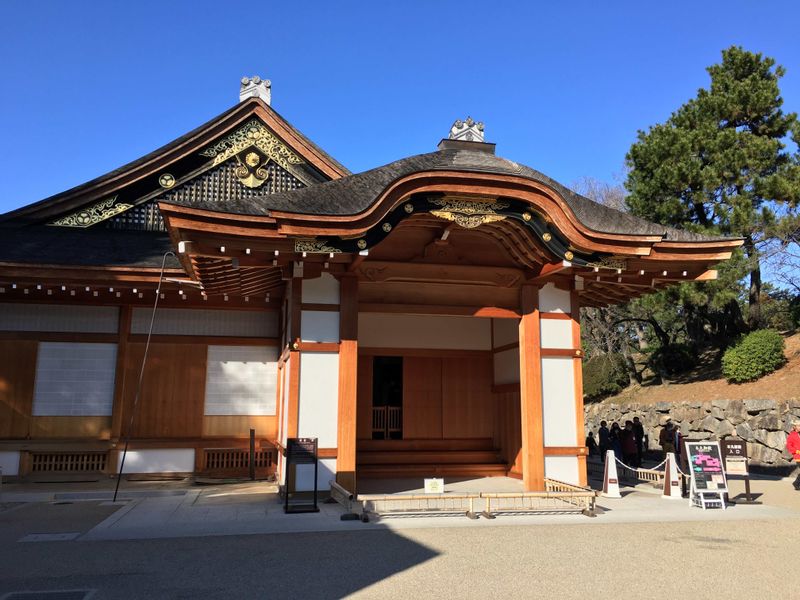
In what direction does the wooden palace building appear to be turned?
toward the camera

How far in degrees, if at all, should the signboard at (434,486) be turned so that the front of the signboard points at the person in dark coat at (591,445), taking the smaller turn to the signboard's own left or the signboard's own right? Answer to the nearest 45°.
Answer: approximately 135° to the signboard's own left

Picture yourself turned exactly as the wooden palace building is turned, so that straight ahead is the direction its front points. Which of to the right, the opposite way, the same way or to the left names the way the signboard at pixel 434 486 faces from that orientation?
the same way

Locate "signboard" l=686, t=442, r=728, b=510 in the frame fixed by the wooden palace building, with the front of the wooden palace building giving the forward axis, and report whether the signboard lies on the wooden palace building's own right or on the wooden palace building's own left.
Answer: on the wooden palace building's own left

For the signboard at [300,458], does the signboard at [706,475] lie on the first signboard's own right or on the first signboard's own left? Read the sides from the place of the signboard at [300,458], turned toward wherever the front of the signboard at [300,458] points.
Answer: on the first signboard's own left

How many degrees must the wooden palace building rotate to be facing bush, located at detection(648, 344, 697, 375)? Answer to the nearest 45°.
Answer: approximately 135° to its left

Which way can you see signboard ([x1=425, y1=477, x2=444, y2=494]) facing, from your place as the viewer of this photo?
facing the viewer

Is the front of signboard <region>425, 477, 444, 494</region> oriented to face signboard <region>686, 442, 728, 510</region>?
no

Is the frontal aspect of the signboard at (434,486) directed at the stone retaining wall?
no

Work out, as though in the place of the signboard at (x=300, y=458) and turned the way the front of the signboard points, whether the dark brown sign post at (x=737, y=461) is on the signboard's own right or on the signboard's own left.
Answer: on the signboard's own left

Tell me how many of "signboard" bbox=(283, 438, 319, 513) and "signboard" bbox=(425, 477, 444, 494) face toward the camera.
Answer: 2

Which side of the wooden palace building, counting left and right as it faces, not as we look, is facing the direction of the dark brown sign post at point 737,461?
left

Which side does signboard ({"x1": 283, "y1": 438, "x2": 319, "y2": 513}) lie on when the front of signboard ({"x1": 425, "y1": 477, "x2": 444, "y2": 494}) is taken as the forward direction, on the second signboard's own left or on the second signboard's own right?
on the second signboard's own right

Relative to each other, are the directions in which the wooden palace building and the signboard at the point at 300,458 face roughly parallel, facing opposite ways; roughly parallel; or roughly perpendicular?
roughly parallel

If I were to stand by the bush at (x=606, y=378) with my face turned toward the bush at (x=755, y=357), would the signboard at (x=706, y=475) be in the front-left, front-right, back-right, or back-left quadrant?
front-right
